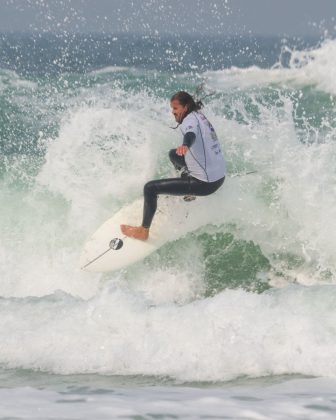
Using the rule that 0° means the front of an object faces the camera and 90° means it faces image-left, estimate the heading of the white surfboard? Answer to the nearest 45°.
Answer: approximately 45°

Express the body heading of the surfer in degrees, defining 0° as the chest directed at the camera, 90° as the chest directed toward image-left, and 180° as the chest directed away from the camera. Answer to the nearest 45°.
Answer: approximately 90°

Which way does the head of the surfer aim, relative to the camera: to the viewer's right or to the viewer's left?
to the viewer's left
